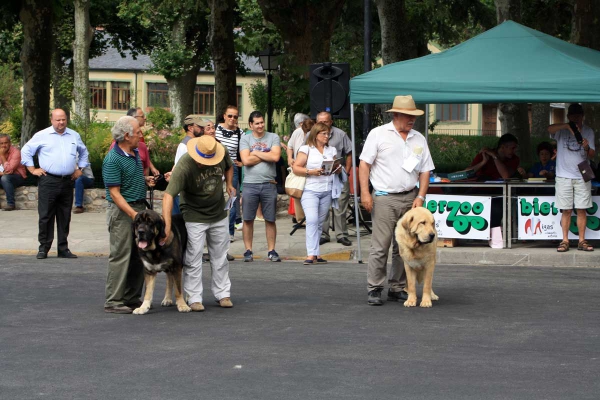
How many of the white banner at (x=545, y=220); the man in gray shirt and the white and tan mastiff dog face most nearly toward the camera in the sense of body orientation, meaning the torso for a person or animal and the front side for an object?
3

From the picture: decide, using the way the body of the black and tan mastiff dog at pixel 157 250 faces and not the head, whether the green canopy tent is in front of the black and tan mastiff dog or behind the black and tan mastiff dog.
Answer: behind

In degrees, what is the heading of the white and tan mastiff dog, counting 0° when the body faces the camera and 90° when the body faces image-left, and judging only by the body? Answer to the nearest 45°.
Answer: approximately 0°

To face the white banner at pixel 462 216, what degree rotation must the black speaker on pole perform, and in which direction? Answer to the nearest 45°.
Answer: approximately 90° to its left

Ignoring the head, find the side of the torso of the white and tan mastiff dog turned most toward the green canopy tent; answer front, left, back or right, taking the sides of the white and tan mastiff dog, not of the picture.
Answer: back

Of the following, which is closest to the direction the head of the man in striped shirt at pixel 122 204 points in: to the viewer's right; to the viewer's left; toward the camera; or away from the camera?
to the viewer's right

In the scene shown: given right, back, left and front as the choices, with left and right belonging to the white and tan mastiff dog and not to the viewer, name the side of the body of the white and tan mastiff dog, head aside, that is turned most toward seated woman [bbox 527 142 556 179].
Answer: back

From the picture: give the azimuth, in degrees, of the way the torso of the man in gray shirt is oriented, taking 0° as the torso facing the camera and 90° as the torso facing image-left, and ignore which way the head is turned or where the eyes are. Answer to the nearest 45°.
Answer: approximately 0°
